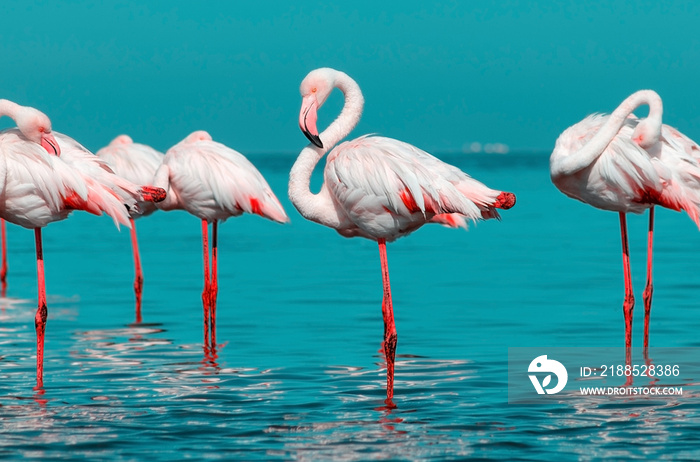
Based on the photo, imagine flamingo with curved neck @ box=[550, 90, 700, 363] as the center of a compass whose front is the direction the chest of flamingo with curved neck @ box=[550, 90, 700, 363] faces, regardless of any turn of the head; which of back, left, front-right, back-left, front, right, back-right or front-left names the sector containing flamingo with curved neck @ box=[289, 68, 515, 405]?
front-left

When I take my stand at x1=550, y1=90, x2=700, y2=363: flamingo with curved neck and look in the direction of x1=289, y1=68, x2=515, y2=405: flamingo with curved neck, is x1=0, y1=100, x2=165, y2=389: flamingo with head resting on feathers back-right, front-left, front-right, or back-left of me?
front-right

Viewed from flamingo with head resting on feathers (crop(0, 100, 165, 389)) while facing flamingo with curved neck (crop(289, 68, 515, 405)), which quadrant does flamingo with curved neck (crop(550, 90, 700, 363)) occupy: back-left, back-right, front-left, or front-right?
front-left

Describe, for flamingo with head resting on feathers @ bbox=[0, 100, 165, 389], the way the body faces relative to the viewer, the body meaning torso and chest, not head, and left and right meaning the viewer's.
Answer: facing to the left of the viewer

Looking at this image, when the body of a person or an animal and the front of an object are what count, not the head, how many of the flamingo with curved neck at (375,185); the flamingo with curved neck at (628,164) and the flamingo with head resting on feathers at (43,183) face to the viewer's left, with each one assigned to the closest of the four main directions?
3

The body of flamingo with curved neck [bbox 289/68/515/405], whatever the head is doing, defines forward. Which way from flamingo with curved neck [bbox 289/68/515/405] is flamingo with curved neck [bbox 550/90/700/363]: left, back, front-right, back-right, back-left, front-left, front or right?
back-right

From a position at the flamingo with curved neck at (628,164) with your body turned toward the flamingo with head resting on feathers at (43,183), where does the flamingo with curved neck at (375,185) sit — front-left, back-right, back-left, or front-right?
front-left

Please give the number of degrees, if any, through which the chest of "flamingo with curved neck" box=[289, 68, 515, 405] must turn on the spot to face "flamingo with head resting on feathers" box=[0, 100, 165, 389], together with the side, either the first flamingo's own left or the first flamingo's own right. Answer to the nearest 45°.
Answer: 0° — it already faces it

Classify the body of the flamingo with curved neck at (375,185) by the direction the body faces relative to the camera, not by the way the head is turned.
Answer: to the viewer's left

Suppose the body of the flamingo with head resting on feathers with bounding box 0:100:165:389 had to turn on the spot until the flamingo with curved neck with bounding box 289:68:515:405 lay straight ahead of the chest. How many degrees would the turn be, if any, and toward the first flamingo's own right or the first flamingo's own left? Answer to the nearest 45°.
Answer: approximately 135° to the first flamingo's own left

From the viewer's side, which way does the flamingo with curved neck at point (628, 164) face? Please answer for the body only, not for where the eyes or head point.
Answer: to the viewer's left

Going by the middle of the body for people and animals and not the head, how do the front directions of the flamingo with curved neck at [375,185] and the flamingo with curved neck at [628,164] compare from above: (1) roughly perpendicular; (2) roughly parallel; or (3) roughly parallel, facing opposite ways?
roughly parallel

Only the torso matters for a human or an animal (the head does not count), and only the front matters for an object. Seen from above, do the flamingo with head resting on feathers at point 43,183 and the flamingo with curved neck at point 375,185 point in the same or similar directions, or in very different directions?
same or similar directions

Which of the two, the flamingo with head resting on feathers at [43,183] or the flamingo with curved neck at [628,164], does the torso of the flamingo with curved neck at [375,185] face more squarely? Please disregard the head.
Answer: the flamingo with head resting on feathers

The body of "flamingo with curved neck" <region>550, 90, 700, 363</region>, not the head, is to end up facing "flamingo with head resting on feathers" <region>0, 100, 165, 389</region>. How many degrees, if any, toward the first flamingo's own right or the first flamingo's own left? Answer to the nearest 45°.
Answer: approximately 45° to the first flamingo's own left

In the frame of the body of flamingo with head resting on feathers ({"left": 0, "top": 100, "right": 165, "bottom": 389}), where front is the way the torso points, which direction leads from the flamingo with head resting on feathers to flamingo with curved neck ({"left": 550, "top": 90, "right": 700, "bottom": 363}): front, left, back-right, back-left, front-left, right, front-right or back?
back
